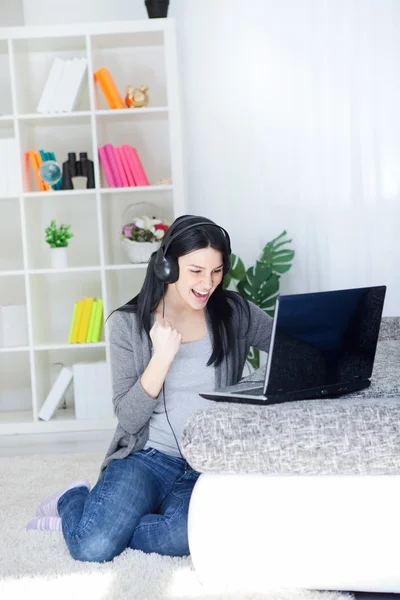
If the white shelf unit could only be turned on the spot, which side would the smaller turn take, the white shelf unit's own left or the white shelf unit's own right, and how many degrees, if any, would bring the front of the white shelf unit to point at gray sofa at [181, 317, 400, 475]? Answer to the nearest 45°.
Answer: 0° — it already faces it

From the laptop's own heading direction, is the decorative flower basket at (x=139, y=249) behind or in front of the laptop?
in front

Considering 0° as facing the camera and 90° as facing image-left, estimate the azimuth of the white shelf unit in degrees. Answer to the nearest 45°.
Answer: approximately 0°

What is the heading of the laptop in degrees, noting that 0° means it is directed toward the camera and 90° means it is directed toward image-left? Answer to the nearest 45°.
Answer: approximately 135°

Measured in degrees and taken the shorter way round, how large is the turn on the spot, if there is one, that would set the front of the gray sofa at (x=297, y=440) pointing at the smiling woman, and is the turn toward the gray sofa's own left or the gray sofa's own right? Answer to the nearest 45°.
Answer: approximately 45° to the gray sofa's own right

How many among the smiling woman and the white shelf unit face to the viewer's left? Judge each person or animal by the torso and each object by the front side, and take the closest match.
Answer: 0

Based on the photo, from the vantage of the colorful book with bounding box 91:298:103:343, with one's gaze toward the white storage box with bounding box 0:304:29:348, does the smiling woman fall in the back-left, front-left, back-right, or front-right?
back-left

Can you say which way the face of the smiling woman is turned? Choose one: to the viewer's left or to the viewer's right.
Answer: to the viewer's right
